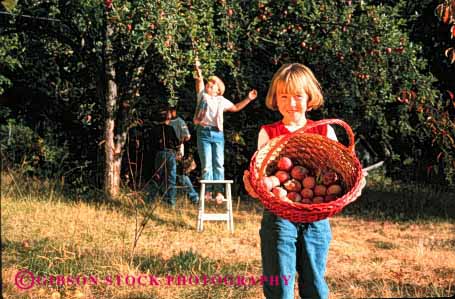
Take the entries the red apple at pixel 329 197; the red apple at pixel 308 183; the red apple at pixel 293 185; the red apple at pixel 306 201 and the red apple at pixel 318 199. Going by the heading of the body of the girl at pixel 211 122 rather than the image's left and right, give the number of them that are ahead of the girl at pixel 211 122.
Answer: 5

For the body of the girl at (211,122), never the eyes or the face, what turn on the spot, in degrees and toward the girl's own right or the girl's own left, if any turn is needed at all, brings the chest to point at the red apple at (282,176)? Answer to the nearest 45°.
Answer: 0° — they already face it

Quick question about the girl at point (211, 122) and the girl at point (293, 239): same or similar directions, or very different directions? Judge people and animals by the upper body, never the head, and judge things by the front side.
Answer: same or similar directions

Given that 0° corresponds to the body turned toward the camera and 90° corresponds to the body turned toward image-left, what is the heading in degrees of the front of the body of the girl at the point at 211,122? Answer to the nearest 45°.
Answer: approximately 0°

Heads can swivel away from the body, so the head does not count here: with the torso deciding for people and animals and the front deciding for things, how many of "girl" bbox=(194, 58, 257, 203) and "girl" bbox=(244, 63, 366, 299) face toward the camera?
2

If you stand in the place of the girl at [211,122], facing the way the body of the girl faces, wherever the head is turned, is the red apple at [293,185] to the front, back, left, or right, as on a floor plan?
front

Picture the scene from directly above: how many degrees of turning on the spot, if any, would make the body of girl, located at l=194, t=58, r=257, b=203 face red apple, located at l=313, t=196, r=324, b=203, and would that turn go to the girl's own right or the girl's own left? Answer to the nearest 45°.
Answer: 0° — they already face it

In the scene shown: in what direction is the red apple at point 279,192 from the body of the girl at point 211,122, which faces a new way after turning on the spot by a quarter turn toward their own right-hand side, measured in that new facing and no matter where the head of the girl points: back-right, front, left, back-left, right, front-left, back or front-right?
left

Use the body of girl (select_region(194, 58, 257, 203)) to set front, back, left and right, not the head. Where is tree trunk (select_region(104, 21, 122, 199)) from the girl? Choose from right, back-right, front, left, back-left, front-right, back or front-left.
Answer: back-right

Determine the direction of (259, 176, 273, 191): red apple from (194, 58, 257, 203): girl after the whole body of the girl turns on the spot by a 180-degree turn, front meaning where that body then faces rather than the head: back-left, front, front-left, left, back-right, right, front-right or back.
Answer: back

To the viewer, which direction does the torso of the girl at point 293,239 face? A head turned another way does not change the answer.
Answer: toward the camera

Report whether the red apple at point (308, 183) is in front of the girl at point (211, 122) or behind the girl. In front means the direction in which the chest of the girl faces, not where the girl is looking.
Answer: in front

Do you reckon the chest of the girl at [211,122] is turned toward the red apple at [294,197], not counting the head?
yes

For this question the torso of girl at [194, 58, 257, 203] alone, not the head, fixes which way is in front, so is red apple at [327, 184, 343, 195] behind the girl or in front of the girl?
in front

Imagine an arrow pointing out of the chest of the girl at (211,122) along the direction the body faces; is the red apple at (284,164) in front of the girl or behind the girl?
in front
